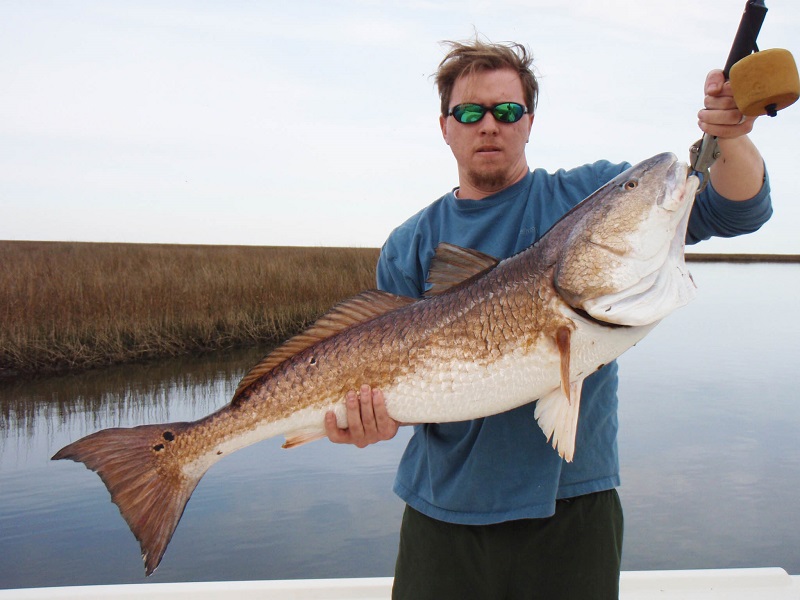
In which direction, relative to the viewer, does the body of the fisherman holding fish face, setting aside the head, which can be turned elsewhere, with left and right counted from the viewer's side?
facing the viewer
